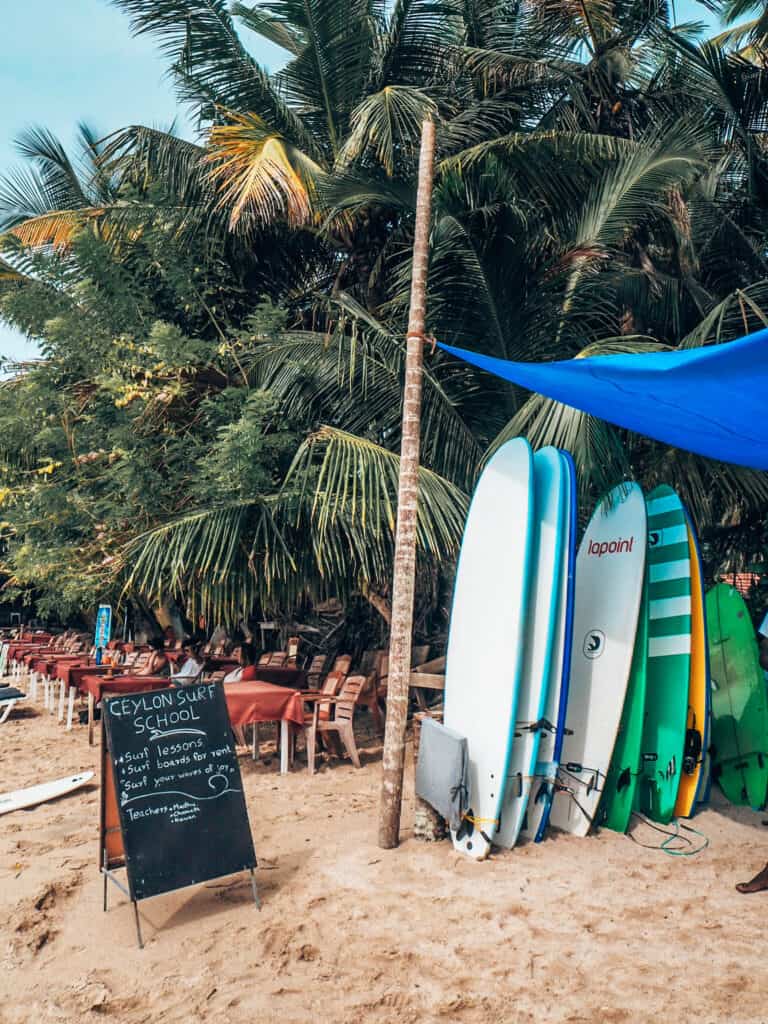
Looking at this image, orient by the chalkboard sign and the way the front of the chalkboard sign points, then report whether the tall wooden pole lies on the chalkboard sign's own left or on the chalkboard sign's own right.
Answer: on the chalkboard sign's own left

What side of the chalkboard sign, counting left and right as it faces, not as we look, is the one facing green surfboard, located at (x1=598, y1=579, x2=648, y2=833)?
left

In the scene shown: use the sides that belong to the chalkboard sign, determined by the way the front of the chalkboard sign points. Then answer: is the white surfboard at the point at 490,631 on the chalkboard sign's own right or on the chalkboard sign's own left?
on the chalkboard sign's own left

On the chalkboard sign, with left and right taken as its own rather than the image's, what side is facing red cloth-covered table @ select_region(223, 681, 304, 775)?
back

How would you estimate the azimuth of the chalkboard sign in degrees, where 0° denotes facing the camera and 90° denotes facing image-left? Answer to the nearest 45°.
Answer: approximately 0°

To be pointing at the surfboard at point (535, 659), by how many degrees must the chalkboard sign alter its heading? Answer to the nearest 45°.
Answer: approximately 90° to its left

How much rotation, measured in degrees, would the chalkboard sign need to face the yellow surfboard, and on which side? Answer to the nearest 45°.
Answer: approximately 90° to its left

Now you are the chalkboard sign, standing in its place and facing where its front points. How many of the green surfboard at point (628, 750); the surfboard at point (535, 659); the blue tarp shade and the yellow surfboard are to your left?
4

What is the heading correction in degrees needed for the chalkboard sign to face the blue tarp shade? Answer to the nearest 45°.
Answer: approximately 90° to its left

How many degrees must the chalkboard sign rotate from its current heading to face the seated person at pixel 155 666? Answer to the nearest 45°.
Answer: approximately 180°

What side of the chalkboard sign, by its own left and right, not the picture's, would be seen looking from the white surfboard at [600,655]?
left

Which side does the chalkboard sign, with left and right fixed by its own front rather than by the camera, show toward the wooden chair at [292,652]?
back
